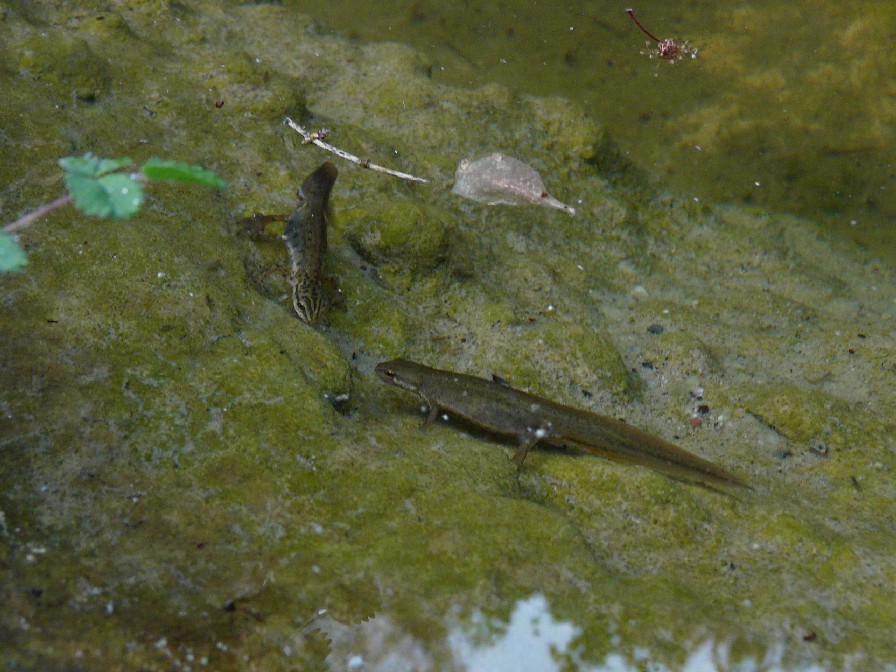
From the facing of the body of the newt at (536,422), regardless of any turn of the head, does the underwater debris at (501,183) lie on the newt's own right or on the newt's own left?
on the newt's own right

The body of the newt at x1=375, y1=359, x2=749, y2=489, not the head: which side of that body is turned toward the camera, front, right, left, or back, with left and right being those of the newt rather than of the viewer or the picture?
left

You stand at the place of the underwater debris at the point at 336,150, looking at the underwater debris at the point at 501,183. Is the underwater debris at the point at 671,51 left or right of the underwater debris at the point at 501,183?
left

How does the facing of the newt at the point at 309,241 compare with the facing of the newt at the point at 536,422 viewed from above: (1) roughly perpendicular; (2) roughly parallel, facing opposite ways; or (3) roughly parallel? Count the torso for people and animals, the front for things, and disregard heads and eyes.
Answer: roughly perpendicular

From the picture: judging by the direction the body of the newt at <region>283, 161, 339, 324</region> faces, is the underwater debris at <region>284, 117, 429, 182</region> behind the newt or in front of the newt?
behind

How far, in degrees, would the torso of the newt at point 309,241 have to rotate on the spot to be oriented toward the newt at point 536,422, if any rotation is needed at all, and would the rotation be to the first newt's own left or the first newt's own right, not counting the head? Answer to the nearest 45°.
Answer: approximately 45° to the first newt's own left

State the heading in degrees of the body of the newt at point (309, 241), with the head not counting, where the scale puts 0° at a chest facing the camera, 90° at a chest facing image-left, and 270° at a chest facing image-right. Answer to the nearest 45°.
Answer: approximately 0°
